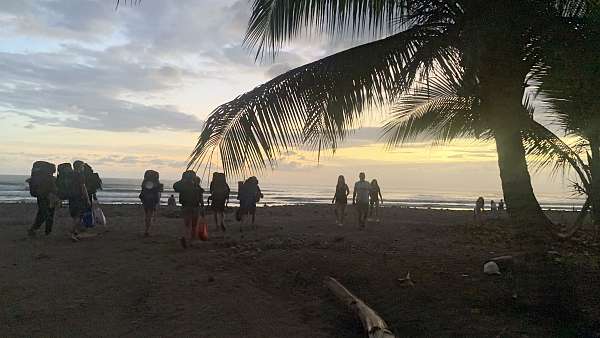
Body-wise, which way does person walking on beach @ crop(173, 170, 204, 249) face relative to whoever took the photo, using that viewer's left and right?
facing away from the viewer

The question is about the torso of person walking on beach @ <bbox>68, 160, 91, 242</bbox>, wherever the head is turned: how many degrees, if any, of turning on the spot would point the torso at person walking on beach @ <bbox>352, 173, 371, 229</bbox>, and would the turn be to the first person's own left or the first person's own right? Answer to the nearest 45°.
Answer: approximately 90° to the first person's own right

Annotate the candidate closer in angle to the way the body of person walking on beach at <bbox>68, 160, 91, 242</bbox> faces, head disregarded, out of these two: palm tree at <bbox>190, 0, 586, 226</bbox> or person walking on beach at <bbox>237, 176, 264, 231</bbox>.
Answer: the person walking on beach

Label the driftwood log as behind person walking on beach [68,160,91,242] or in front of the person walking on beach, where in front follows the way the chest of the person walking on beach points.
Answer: behind

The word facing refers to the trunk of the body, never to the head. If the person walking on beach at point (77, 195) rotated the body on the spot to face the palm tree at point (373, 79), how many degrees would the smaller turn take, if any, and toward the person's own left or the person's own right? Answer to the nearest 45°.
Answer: approximately 135° to the person's own right

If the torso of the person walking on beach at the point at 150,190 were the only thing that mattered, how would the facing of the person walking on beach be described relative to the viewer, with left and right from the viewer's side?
facing away from the viewer

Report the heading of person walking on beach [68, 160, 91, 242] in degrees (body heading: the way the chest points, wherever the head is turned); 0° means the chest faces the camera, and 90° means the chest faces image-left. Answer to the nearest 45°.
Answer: approximately 180°

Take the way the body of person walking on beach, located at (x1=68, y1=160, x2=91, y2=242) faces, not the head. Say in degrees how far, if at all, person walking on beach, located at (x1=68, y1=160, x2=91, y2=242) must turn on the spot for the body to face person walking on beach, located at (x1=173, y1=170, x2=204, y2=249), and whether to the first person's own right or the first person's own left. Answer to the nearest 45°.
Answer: approximately 135° to the first person's own right

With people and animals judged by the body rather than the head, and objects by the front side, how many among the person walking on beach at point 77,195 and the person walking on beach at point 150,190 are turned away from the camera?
2

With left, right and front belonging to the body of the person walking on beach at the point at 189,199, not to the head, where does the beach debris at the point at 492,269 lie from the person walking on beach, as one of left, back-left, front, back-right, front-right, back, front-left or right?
back-right

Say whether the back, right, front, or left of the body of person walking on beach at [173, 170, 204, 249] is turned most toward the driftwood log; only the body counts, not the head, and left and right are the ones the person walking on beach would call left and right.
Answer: back
